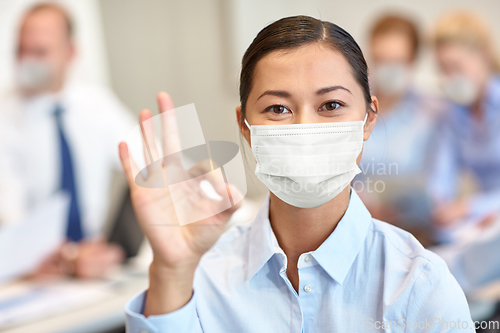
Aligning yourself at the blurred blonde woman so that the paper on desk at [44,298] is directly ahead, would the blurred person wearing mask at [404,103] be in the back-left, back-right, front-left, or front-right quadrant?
front-right

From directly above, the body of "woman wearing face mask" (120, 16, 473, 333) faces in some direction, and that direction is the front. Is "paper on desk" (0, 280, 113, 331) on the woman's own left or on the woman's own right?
on the woman's own right

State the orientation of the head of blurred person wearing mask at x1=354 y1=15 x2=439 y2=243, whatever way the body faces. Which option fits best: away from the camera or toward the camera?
toward the camera

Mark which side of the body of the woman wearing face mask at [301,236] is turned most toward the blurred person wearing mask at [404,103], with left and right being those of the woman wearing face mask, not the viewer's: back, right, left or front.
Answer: back

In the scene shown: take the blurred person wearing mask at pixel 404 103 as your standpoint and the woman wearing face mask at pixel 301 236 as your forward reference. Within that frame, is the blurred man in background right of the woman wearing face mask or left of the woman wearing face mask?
right

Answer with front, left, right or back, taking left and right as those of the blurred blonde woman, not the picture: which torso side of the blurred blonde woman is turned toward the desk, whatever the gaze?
front

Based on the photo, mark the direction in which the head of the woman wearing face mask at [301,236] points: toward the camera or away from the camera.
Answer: toward the camera

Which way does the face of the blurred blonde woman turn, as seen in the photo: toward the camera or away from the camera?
toward the camera

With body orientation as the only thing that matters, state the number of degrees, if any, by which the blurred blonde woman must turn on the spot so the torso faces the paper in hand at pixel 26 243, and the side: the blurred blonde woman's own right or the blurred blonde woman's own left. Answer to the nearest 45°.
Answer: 0° — they already face it

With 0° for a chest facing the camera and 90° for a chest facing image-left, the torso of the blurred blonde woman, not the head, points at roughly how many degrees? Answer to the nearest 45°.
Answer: approximately 45°

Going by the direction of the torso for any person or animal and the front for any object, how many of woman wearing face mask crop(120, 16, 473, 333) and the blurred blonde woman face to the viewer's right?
0

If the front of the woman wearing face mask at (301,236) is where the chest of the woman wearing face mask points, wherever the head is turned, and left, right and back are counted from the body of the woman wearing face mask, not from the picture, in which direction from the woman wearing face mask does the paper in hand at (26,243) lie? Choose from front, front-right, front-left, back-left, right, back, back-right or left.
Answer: back-right
